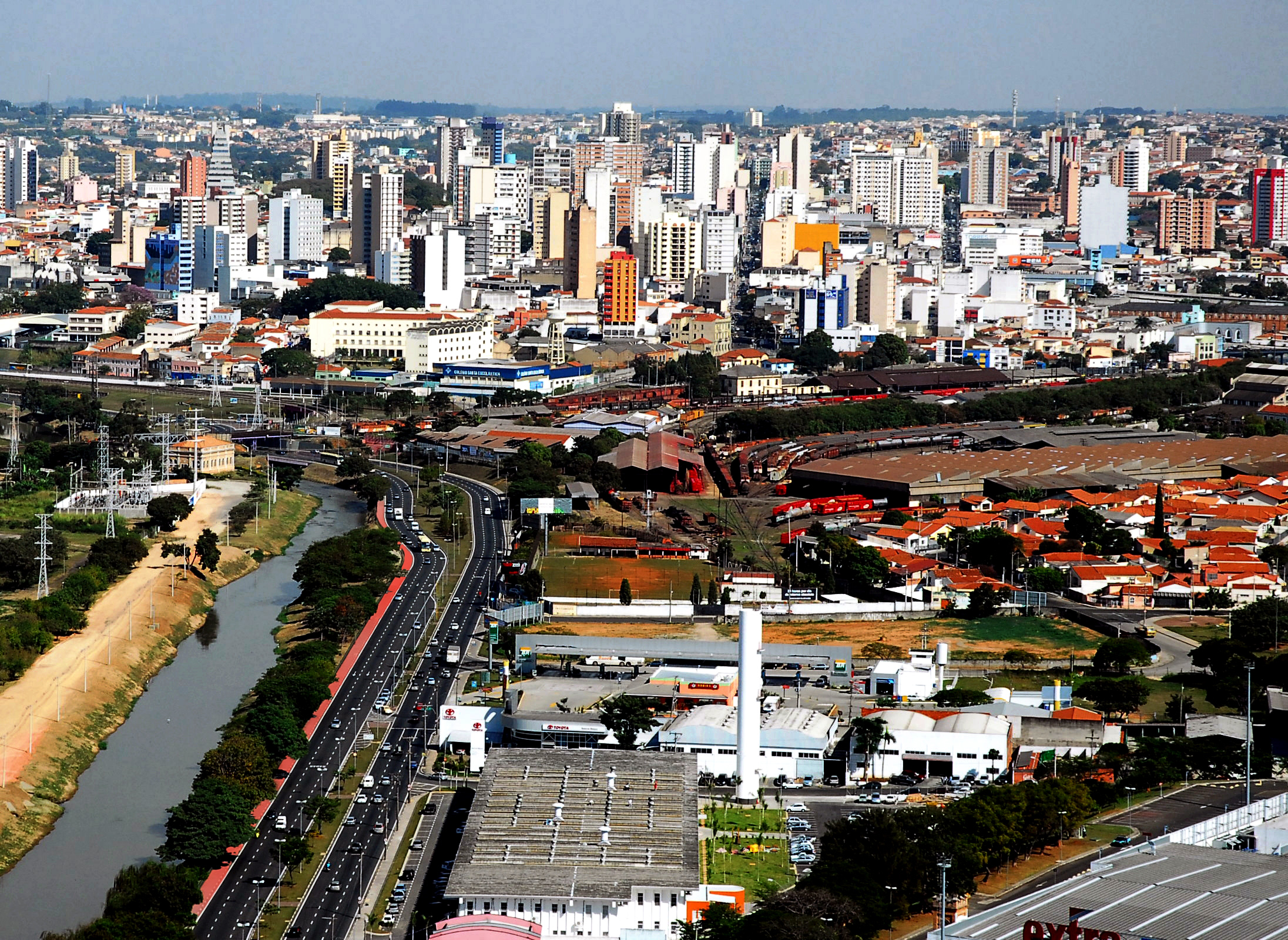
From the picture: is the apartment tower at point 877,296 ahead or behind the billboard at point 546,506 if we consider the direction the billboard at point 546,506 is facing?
behind

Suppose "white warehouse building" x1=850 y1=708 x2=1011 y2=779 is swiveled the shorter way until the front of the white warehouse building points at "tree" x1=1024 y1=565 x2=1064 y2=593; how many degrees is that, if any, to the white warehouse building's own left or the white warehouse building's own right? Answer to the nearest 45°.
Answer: approximately 180°

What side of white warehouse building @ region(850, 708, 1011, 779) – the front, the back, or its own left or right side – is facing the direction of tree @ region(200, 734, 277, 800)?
right

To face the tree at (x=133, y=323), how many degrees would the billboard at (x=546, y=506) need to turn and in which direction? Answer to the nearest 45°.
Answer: approximately 135° to its right

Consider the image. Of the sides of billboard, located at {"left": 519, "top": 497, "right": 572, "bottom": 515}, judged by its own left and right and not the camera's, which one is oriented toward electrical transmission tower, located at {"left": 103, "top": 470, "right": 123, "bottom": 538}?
right

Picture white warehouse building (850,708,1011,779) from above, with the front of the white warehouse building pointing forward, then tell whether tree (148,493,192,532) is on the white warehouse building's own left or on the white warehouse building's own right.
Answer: on the white warehouse building's own right

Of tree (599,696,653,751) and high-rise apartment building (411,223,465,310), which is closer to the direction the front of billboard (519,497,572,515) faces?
the tree

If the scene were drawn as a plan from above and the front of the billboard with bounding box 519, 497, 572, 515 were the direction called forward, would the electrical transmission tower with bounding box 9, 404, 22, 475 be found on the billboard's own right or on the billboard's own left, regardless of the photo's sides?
on the billboard's own right

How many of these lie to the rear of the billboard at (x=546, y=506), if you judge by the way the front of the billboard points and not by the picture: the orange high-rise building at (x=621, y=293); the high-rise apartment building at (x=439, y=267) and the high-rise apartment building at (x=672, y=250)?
3

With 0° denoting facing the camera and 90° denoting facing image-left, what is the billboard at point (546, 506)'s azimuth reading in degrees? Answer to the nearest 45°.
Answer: approximately 0°

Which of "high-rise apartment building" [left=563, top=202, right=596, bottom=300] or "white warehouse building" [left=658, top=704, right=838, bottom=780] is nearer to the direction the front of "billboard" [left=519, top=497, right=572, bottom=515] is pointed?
the white warehouse building

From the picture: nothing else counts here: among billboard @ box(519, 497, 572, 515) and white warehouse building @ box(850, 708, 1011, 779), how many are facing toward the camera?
2
